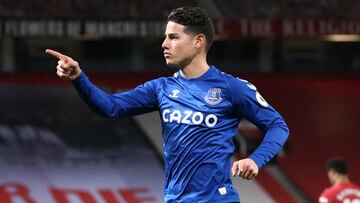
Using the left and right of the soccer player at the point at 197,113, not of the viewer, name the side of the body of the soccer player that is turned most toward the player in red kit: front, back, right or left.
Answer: back

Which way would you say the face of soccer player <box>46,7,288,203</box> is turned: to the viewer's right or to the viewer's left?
to the viewer's left

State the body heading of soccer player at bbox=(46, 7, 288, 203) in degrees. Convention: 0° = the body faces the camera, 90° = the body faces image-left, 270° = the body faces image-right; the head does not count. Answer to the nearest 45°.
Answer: approximately 45°
